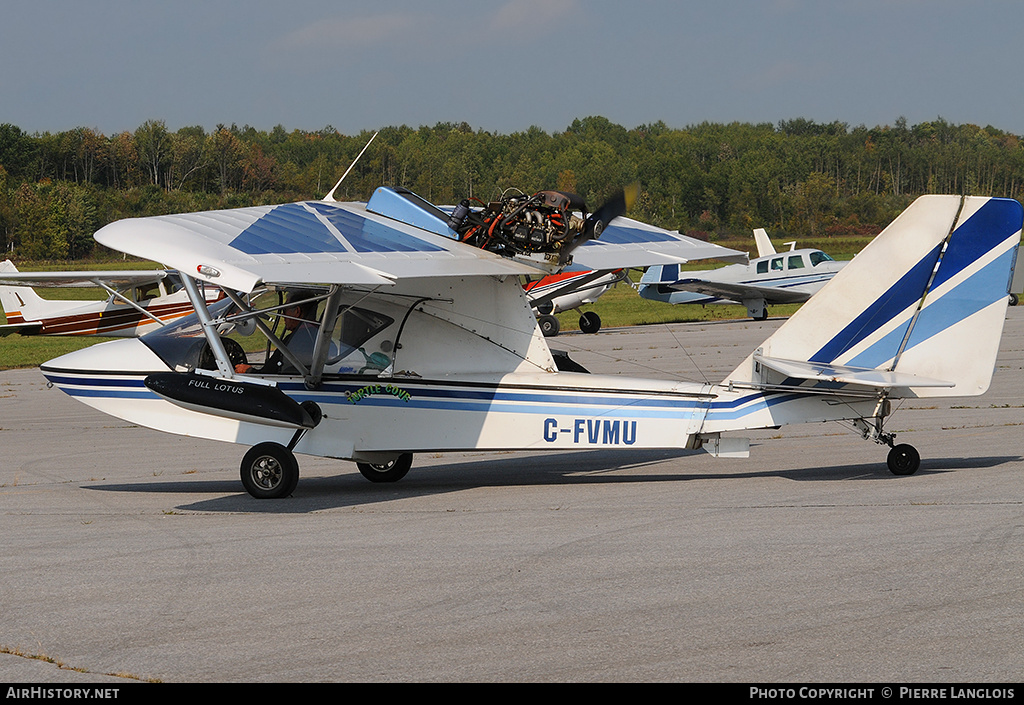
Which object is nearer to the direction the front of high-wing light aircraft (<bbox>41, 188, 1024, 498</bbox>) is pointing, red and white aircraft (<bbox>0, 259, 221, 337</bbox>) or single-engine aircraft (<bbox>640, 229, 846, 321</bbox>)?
the red and white aircraft

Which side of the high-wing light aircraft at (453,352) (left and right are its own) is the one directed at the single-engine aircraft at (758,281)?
right

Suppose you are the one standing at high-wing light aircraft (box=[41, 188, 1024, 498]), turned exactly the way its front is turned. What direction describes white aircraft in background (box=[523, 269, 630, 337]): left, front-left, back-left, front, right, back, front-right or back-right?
right

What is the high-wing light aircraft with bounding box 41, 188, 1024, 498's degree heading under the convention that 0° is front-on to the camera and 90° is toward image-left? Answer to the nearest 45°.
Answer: approximately 90°

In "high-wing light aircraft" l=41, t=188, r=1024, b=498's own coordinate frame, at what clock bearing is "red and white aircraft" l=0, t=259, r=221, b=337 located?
The red and white aircraft is roughly at 2 o'clock from the high-wing light aircraft.
